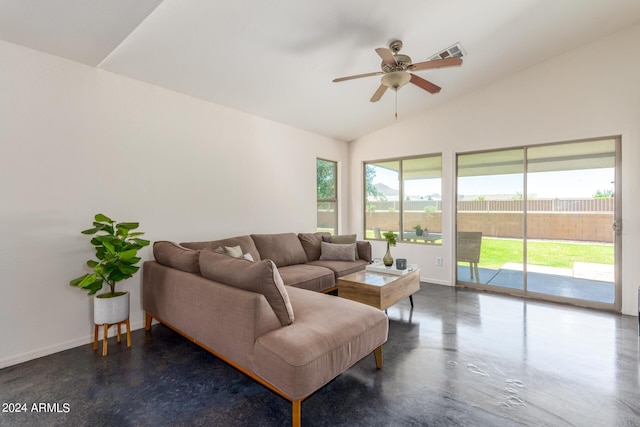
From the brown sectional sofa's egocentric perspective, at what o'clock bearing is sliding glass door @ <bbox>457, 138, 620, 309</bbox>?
The sliding glass door is roughly at 10 o'clock from the brown sectional sofa.

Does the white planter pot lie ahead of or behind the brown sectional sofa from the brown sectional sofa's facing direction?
behind

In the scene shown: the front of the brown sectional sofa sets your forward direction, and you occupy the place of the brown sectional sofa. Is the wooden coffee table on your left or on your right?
on your left

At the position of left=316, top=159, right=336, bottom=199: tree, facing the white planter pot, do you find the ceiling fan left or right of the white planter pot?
left

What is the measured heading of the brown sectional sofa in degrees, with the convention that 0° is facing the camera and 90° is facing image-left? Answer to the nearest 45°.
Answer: approximately 315°
